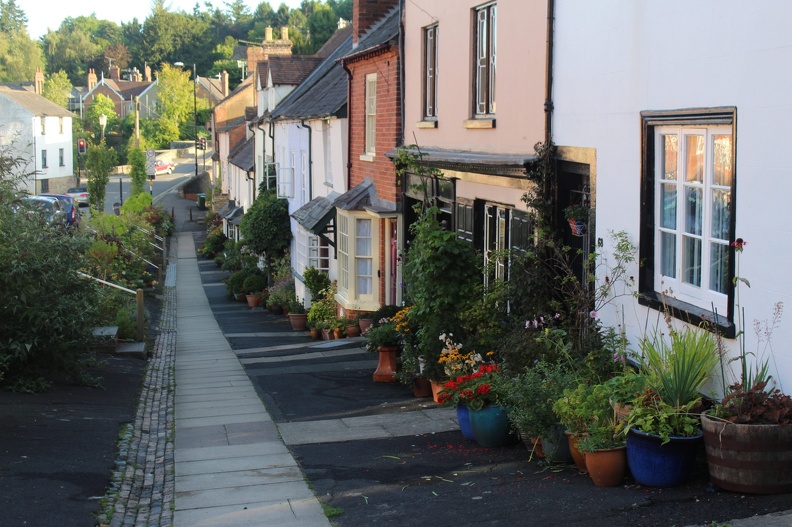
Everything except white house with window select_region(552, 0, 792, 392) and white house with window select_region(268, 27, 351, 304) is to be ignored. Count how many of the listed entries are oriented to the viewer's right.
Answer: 0

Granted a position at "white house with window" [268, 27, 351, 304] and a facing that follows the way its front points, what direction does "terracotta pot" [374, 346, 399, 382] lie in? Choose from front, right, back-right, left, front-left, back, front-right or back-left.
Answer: front-left

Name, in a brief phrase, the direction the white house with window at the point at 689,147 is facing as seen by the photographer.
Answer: facing the viewer and to the left of the viewer

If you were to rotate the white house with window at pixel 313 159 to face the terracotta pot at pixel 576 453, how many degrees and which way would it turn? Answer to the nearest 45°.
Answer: approximately 45° to its left

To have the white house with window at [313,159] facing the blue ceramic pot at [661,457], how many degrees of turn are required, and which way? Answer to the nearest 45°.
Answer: approximately 45° to its left

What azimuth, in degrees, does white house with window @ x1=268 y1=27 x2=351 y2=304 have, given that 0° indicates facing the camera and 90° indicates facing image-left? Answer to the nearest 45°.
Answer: approximately 45°

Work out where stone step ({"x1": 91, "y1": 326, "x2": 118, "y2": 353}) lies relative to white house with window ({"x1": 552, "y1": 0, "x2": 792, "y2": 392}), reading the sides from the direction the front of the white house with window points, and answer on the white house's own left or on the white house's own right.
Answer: on the white house's own right

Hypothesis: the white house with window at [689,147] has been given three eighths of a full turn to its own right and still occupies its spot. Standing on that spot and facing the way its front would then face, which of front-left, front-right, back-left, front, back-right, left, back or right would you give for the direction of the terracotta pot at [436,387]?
front-left

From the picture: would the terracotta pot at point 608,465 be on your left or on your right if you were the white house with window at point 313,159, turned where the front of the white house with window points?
on your left
